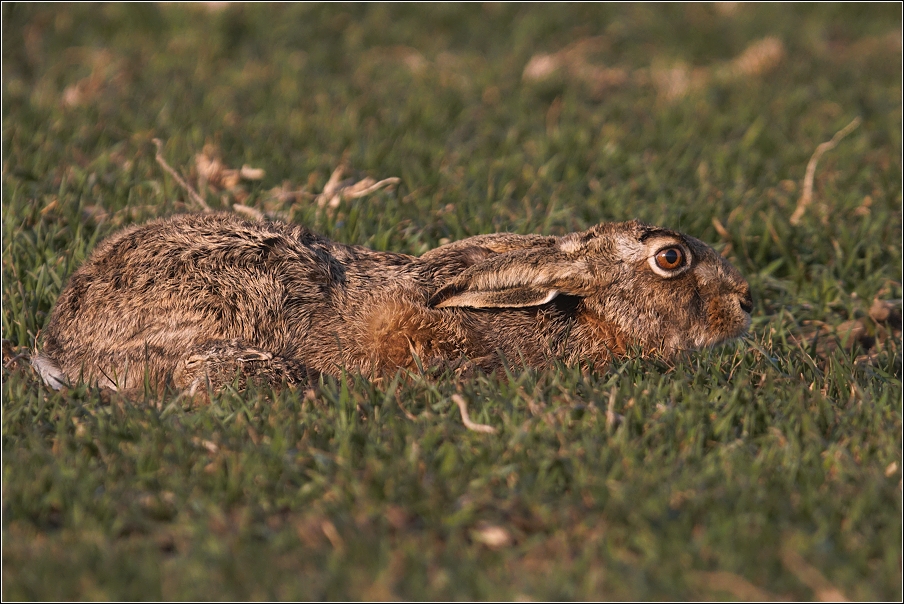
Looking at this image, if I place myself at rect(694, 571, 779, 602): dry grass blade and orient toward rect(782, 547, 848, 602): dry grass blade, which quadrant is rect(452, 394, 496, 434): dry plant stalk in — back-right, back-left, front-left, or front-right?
back-left

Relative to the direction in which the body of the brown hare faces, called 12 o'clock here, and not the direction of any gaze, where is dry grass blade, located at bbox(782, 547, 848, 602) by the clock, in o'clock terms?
The dry grass blade is roughly at 2 o'clock from the brown hare.

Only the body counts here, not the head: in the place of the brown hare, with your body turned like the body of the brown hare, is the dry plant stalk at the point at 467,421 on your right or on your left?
on your right

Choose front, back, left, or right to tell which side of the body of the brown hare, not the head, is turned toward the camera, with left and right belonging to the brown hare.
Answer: right

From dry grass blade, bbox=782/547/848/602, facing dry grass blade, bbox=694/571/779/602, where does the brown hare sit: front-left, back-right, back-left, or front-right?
front-right

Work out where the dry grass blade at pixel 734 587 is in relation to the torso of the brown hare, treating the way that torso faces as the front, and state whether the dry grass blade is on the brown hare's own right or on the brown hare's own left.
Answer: on the brown hare's own right
